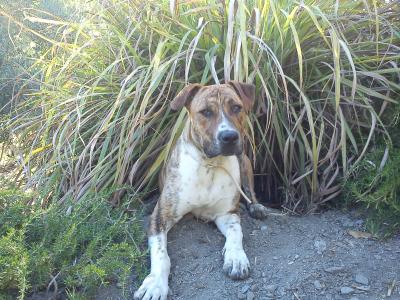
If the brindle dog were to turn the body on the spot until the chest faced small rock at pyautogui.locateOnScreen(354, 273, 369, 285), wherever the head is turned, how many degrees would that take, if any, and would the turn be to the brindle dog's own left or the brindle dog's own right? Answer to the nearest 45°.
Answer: approximately 45° to the brindle dog's own left

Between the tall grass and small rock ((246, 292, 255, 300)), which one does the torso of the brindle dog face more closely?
the small rock

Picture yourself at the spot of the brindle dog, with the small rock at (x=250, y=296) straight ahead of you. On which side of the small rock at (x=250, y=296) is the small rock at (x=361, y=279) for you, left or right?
left

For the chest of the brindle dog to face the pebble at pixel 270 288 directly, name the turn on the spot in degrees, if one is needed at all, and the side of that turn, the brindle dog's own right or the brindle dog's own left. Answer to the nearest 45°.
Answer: approximately 45° to the brindle dog's own left

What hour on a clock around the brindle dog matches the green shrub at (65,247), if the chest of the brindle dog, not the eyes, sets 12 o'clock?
The green shrub is roughly at 2 o'clock from the brindle dog.

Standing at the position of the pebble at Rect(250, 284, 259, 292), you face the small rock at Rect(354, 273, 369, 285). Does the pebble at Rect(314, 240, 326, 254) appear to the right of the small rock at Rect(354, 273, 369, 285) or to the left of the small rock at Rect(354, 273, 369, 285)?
left

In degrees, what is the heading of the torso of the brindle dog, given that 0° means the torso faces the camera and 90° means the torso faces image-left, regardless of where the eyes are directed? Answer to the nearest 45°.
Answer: approximately 0°

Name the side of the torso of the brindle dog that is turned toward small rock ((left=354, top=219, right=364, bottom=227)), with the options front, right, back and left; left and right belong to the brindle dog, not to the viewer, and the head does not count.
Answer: left
